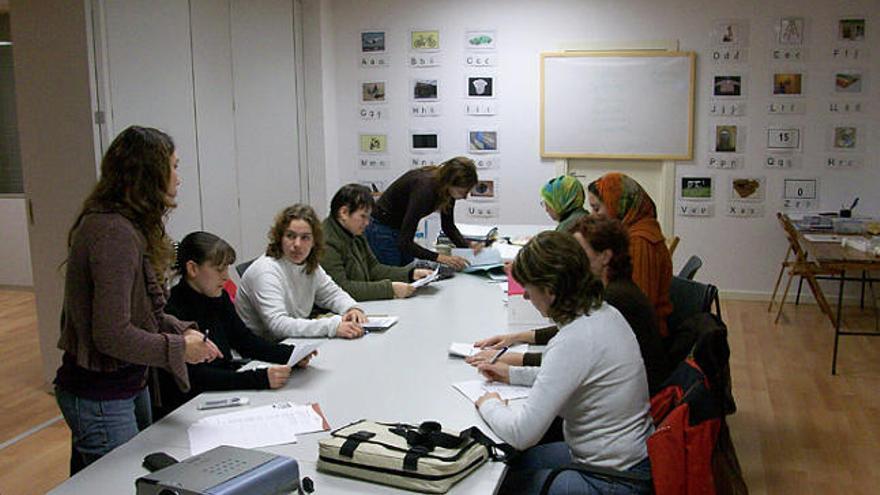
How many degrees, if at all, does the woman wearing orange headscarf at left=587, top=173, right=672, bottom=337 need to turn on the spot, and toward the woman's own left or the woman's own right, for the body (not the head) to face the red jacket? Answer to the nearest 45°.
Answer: approximately 90° to the woman's own left

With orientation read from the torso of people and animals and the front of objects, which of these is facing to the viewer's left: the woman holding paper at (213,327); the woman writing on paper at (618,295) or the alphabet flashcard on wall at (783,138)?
the woman writing on paper at (618,295)

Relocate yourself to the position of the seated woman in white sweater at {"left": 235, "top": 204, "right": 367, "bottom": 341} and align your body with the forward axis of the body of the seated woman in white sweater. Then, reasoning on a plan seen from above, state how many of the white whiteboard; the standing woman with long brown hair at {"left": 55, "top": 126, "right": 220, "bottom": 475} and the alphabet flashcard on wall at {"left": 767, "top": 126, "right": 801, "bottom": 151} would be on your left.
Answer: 2

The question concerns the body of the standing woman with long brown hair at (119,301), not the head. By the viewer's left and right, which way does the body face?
facing to the right of the viewer

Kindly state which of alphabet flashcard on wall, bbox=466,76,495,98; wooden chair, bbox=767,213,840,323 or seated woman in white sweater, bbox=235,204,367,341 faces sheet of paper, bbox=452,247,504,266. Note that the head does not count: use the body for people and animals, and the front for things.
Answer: the alphabet flashcard on wall

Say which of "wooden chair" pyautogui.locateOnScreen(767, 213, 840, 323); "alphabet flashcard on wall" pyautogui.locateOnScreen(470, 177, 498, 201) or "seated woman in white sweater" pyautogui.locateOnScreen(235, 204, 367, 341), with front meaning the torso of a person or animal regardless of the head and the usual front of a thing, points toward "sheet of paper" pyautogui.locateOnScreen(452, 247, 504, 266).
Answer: the alphabet flashcard on wall

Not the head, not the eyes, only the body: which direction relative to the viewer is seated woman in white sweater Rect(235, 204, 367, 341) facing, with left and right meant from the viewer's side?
facing the viewer and to the right of the viewer

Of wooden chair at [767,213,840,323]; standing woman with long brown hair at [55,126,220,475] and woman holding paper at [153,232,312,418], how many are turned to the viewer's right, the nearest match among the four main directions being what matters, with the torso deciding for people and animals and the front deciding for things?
3

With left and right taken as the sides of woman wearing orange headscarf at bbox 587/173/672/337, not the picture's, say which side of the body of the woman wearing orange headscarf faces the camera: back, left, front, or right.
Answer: left

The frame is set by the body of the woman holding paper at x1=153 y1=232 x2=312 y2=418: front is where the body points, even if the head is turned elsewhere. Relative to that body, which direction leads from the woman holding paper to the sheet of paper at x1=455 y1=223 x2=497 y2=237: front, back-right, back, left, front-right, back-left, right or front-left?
front-left

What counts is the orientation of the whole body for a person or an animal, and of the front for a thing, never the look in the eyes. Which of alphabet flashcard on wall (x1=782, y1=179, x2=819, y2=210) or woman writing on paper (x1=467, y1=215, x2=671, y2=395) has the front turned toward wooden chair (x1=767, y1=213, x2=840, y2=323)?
the alphabet flashcard on wall

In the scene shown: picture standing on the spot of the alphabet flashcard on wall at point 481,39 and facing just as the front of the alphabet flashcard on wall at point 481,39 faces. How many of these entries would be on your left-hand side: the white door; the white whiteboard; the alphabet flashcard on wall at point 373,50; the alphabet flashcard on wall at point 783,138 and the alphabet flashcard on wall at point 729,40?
3

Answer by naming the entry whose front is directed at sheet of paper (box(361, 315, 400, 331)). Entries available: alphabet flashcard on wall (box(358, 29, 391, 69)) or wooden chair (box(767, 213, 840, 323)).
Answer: the alphabet flashcard on wall

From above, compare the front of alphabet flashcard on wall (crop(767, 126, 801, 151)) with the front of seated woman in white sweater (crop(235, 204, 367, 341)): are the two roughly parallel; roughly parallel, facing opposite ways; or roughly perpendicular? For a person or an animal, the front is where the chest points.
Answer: roughly perpendicular

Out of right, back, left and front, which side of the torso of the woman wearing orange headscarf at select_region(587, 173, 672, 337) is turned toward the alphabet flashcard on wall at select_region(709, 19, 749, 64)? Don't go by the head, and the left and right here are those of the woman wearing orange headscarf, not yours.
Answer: right

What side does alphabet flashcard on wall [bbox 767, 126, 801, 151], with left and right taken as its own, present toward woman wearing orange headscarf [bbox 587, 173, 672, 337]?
front

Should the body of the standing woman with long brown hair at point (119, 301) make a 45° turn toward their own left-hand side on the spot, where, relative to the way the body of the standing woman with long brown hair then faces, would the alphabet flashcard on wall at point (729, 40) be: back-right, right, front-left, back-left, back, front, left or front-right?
front

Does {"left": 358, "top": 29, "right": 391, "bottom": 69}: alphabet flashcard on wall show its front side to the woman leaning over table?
yes
